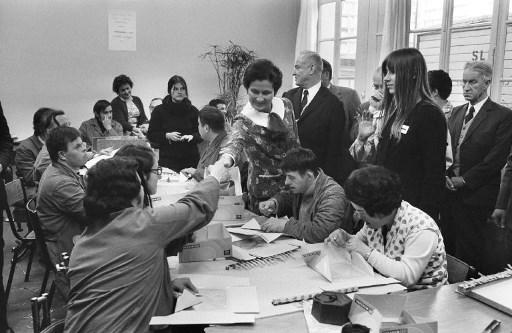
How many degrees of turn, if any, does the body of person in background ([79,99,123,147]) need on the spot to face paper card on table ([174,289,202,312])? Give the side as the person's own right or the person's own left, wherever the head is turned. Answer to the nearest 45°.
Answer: approximately 45° to the person's own right

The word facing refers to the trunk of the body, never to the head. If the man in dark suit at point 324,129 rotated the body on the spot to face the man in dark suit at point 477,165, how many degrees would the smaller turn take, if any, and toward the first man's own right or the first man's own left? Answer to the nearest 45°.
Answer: approximately 135° to the first man's own left

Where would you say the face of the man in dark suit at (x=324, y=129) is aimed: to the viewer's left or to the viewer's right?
to the viewer's left

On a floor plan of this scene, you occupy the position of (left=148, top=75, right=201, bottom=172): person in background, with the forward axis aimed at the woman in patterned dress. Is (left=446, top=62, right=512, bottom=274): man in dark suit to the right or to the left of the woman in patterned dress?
left

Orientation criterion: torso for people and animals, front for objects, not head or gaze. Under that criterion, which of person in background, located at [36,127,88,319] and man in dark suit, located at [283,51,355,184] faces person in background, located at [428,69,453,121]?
person in background, located at [36,127,88,319]

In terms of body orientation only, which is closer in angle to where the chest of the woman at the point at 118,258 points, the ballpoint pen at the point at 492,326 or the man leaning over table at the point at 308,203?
the man leaning over table

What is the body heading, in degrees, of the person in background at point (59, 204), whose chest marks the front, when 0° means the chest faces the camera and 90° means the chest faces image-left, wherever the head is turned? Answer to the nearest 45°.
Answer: approximately 270°

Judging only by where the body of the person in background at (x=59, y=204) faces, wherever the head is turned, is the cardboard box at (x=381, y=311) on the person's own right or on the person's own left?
on the person's own right

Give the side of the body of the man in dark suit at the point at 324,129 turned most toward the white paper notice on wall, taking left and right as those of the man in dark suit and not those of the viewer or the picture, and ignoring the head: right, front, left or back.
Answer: right

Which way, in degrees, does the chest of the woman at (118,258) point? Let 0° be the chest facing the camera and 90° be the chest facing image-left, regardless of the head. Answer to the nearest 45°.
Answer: approximately 225°
